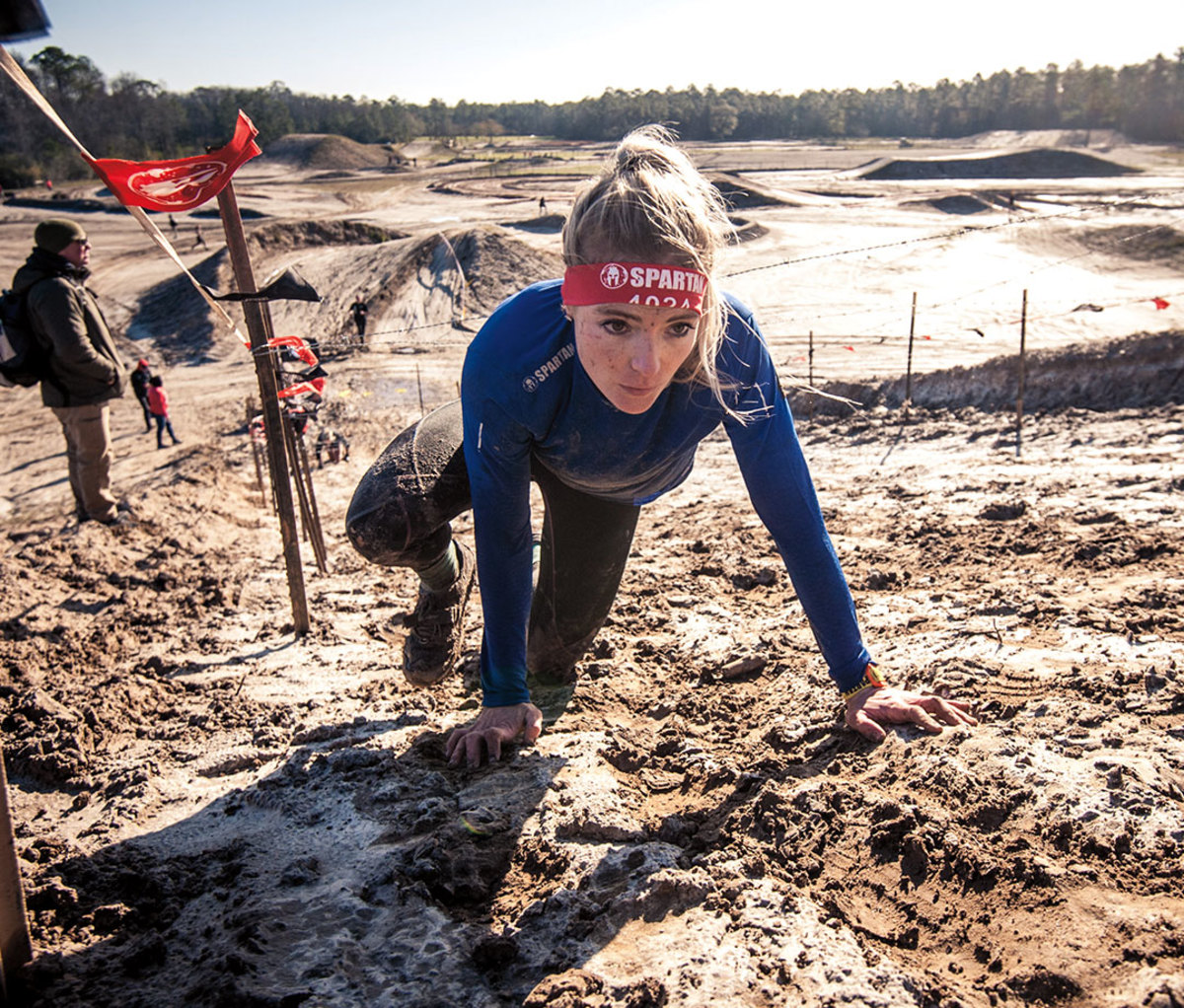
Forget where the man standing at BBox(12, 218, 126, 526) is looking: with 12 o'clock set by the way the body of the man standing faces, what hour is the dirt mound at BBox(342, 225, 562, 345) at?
The dirt mound is roughly at 10 o'clock from the man standing.

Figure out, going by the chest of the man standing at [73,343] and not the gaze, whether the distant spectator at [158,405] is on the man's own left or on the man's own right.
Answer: on the man's own left

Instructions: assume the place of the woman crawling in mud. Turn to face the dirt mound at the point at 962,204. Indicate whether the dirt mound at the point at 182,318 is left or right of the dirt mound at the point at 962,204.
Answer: left

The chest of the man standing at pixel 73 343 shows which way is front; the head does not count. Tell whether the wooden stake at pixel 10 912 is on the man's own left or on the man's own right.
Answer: on the man's own right

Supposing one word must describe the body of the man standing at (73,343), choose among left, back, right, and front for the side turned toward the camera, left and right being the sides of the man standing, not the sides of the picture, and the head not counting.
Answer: right

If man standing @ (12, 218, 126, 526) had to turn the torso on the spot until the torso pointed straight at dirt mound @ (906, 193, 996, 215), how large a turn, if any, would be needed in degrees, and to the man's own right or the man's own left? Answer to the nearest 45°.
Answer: approximately 45° to the man's own left

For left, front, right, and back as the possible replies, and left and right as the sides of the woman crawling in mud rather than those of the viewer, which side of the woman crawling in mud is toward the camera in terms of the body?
front

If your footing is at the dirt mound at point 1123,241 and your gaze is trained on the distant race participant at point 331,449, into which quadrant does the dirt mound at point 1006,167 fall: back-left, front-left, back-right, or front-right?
back-right

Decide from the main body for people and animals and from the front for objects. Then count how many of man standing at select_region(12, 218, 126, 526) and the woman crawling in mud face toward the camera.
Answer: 1

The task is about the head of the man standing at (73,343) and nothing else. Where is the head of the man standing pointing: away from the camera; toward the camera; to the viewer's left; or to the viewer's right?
to the viewer's right

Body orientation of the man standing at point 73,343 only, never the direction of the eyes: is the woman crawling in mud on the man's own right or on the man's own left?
on the man's own right

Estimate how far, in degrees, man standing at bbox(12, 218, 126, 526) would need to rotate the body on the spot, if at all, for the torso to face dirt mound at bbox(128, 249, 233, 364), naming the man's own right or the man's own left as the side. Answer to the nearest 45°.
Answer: approximately 90° to the man's own left

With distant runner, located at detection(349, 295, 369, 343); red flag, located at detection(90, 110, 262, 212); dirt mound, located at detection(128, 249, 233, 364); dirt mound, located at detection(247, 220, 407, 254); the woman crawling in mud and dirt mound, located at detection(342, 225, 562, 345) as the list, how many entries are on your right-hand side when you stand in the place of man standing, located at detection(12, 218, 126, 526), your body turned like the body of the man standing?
2

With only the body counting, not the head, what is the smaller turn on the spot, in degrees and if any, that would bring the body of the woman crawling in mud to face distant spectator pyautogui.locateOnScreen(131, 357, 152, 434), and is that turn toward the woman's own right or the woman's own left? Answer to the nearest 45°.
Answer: approximately 135° to the woman's own right
